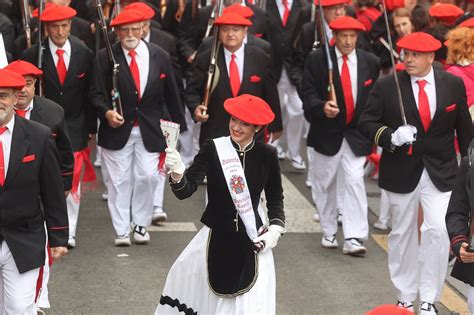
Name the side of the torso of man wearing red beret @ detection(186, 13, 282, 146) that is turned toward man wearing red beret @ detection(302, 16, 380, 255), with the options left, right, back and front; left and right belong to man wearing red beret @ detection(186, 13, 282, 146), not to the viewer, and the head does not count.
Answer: left

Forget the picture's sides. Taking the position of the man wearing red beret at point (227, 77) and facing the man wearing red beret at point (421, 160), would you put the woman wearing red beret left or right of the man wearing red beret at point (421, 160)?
right

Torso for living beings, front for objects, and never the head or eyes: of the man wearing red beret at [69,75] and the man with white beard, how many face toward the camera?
2
